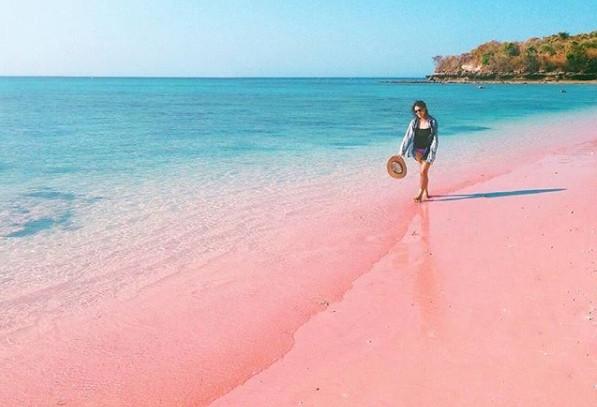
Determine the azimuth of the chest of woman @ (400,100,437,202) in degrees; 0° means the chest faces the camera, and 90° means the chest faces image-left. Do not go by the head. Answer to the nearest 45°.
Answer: approximately 0°
